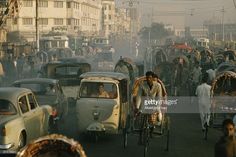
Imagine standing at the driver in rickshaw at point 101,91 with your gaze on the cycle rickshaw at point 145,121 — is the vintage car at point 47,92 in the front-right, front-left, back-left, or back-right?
back-right

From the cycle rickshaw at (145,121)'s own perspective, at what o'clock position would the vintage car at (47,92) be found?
The vintage car is roughly at 5 o'clock from the cycle rickshaw.

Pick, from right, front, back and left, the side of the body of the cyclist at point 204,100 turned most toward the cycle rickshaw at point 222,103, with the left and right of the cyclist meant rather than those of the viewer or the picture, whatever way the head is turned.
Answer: right

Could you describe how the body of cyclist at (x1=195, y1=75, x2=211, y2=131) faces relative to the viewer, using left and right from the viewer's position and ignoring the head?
facing away from the viewer

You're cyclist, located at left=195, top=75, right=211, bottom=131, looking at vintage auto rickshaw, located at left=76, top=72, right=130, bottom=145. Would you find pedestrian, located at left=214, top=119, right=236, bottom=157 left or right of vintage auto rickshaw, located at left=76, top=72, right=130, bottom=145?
left

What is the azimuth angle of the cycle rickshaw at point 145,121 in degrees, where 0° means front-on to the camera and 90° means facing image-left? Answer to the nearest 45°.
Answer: approximately 0°

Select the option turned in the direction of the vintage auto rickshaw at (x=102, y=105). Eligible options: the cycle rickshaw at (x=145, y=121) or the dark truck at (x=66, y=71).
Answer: the dark truck at (x=66, y=71)
